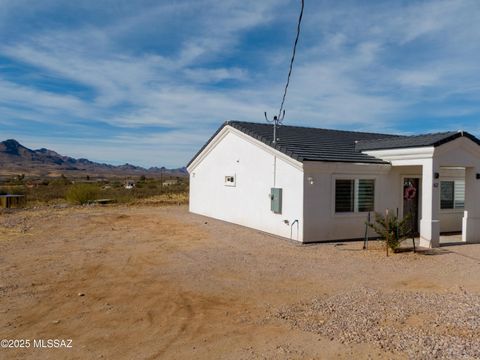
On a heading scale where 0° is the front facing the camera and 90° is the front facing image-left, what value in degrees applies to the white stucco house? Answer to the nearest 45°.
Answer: approximately 315°

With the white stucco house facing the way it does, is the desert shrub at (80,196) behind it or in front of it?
behind
